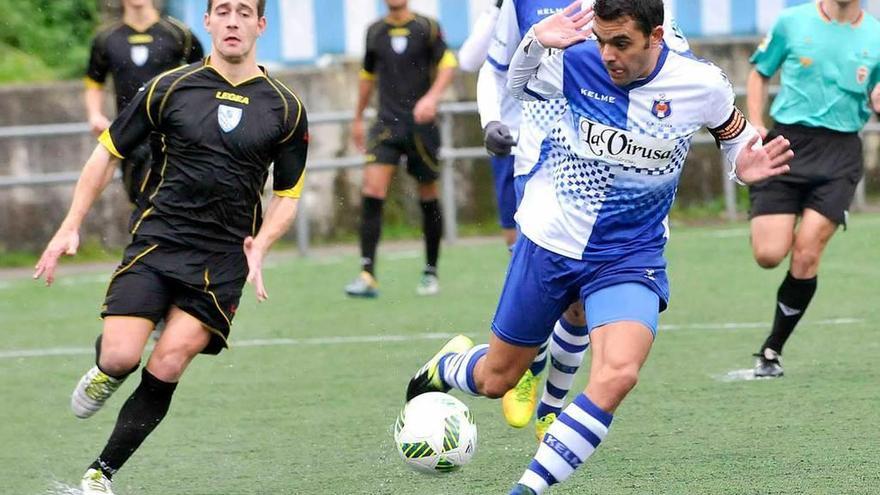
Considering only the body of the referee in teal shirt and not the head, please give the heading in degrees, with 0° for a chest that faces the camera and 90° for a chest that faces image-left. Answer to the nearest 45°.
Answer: approximately 0°

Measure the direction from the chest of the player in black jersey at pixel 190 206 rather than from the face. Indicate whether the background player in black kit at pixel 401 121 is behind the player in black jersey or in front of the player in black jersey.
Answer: behind
